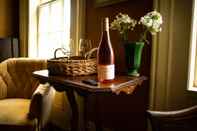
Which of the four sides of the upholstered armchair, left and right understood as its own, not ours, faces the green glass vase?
left

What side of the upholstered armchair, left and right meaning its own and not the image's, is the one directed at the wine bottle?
left

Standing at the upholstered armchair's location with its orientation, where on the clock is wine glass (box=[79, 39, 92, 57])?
The wine glass is roughly at 9 o'clock from the upholstered armchair.

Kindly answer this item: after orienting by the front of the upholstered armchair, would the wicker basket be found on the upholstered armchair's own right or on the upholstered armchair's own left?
on the upholstered armchair's own left
